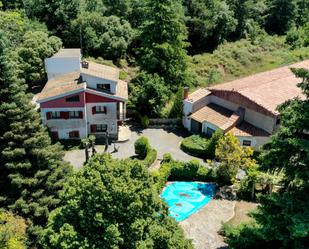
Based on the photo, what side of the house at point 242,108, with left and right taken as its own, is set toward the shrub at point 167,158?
front

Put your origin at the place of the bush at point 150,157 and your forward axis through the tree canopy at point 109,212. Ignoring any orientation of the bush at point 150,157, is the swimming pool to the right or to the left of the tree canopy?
left

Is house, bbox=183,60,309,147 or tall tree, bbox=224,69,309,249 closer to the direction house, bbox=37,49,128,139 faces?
the tall tree

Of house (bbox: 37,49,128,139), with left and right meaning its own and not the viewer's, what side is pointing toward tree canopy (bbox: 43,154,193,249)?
front

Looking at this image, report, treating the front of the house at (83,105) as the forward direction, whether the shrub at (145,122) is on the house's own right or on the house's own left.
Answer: on the house's own left

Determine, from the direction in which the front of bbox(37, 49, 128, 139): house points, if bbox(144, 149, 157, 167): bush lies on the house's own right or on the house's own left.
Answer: on the house's own left

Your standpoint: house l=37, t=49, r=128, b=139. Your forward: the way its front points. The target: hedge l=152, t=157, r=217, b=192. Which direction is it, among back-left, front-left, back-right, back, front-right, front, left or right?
front-left

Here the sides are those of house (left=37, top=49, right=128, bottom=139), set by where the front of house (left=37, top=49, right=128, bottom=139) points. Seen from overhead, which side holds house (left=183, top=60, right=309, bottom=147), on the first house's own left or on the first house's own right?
on the first house's own left

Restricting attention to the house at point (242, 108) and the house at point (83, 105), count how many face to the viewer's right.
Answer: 0

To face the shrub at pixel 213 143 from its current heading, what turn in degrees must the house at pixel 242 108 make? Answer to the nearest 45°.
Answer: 0° — it already faces it

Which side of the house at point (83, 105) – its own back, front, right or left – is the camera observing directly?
front

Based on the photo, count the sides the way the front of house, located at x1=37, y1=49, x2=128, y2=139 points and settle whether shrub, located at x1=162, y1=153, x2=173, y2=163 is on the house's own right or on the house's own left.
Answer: on the house's own left

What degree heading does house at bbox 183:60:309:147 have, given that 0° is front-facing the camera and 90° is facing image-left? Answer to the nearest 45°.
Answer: approximately 45°

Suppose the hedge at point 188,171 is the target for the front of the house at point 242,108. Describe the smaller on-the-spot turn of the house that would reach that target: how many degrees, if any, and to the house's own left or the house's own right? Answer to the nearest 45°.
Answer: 0° — it already faces it
